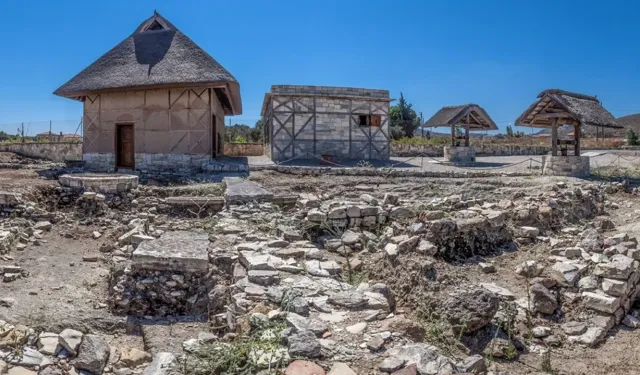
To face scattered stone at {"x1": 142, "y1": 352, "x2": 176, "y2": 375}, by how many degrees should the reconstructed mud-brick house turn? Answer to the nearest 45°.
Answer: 0° — it already faces it

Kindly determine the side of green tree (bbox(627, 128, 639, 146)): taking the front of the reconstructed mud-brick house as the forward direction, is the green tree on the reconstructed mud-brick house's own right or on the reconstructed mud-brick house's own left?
on the reconstructed mud-brick house's own left

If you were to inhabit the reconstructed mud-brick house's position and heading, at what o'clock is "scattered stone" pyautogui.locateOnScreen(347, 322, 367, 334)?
The scattered stone is roughly at 12 o'clock from the reconstructed mud-brick house.

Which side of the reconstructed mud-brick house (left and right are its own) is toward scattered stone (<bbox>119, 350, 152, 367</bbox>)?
front

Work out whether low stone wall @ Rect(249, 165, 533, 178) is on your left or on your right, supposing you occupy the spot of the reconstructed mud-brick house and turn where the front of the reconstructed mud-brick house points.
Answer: on your left

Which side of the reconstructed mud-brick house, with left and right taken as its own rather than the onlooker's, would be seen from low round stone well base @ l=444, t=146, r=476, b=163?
left

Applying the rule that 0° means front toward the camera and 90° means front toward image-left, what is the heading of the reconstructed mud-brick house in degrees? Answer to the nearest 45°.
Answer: approximately 0°

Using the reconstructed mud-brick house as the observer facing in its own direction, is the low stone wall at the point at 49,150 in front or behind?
behind

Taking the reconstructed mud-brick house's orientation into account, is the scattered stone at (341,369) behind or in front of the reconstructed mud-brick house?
in front

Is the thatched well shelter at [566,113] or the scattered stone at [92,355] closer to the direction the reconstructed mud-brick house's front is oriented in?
the scattered stone

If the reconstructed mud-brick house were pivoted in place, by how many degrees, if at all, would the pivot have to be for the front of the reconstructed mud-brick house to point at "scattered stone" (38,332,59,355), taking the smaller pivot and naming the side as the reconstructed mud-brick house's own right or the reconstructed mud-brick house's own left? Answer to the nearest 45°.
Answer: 0° — it already faces it

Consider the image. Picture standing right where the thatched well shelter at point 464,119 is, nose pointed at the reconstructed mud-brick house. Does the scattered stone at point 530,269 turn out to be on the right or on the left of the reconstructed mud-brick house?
left

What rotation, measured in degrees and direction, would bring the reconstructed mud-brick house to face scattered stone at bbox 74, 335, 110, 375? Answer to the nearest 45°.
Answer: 0° — it already faces it

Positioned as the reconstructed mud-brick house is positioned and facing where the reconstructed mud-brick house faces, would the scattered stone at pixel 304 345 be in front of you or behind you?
in front
